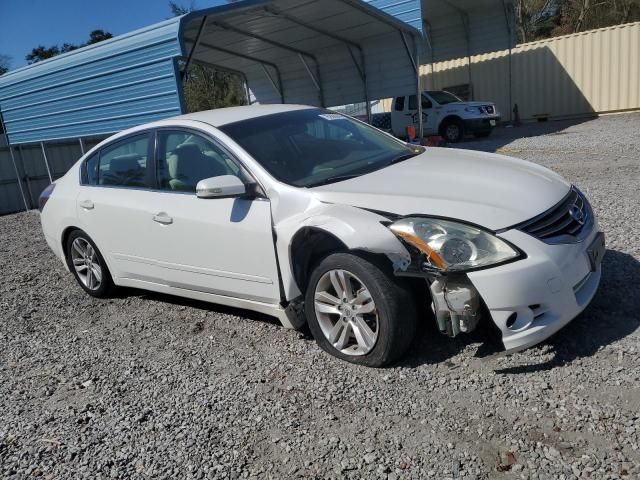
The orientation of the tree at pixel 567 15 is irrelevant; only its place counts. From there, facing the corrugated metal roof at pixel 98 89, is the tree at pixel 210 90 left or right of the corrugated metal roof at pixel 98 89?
right

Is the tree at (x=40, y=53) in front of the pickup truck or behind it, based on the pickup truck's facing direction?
behind

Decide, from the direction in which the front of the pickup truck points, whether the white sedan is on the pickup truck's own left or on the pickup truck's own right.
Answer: on the pickup truck's own right

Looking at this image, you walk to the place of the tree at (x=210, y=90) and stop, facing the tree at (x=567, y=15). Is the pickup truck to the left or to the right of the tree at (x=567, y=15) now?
right

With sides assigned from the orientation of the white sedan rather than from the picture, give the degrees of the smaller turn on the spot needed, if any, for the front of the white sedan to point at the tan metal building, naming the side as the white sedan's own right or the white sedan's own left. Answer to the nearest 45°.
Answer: approximately 90° to the white sedan's own left

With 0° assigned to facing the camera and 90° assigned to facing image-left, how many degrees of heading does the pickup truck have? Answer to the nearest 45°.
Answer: approximately 315°

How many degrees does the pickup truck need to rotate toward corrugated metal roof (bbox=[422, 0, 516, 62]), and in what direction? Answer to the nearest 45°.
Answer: approximately 135° to its left

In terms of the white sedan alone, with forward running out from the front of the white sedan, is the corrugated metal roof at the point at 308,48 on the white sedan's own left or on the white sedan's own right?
on the white sedan's own left

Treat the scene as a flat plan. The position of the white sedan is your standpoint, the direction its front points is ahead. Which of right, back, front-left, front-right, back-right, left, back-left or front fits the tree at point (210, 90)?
back-left
